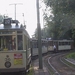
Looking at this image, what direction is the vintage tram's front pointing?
toward the camera
